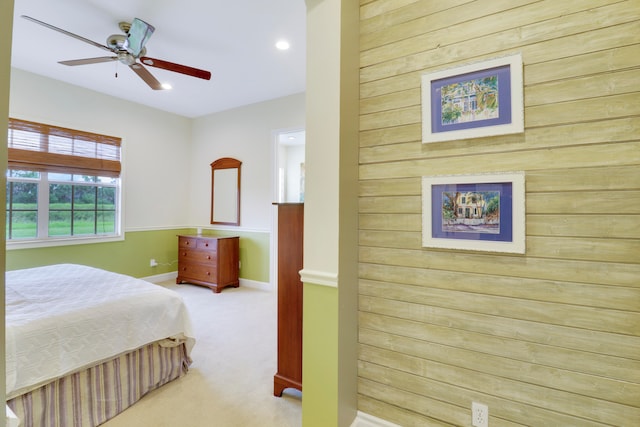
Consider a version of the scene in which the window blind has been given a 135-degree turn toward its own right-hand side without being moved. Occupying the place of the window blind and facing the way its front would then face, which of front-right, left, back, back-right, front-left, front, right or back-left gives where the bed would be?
left

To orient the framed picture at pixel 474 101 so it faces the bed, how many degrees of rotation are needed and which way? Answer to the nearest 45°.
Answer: approximately 45° to its right

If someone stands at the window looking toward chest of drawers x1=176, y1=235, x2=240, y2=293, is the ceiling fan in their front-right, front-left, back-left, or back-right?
front-right

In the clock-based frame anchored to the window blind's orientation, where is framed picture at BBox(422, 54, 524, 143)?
The framed picture is roughly at 1 o'clock from the window blind.

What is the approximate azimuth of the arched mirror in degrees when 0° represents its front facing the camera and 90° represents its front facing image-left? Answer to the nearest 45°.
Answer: approximately 45°

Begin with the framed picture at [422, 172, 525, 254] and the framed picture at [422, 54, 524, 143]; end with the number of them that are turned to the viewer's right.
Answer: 0

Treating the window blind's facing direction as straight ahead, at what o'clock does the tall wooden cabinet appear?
The tall wooden cabinet is roughly at 1 o'clock from the window blind.

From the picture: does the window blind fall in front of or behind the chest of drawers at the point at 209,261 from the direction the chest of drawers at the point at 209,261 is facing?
in front

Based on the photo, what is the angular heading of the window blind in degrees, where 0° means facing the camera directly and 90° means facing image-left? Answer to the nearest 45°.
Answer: approximately 315°

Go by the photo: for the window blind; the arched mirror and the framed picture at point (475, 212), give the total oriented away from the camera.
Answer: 0

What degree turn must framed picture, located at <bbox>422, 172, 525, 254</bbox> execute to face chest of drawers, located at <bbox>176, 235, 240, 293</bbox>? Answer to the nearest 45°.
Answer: approximately 90° to its right

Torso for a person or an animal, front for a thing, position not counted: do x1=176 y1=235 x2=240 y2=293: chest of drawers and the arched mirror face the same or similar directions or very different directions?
same or similar directions

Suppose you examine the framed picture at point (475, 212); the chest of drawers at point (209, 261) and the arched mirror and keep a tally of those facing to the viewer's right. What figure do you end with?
0

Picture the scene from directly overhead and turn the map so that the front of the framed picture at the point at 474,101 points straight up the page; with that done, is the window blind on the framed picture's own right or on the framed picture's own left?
on the framed picture's own right
